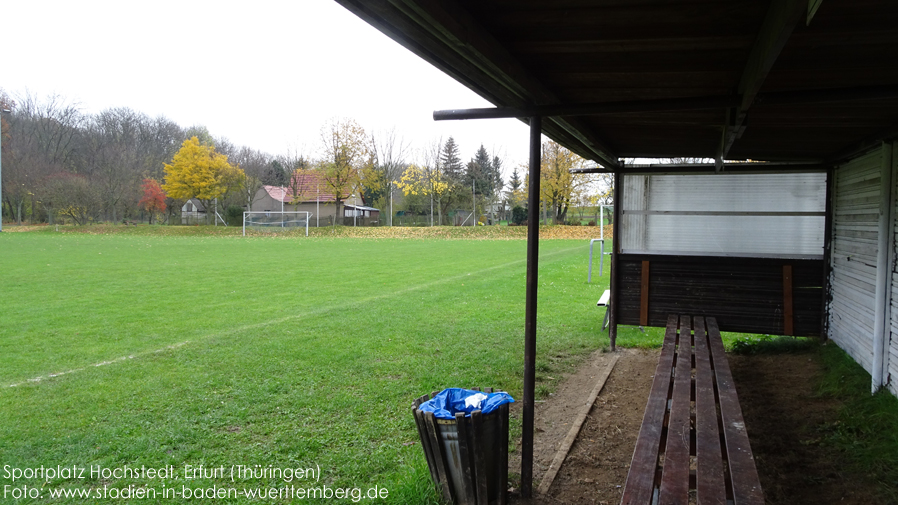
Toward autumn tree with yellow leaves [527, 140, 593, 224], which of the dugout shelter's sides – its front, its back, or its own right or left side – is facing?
right

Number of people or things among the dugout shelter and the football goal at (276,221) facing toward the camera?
1

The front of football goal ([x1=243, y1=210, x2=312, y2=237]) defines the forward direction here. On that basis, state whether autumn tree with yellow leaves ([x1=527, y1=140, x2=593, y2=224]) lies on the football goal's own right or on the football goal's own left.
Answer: on the football goal's own left

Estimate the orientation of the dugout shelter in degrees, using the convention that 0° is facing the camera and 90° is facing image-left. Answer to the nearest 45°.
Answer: approximately 90°

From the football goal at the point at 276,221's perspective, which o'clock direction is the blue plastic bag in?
The blue plastic bag is roughly at 12 o'clock from the football goal.

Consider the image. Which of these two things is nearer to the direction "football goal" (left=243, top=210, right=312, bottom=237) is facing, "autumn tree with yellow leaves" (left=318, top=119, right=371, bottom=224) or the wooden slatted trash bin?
the wooden slatted trash bin

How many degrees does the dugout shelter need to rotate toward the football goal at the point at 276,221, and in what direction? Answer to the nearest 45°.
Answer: approximately 45° to its right

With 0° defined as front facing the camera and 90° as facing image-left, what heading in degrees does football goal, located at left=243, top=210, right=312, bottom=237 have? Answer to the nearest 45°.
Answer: approximately 0°

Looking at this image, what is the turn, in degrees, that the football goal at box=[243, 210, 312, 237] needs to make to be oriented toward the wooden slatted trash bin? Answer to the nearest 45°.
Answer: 0° — it already faces it
